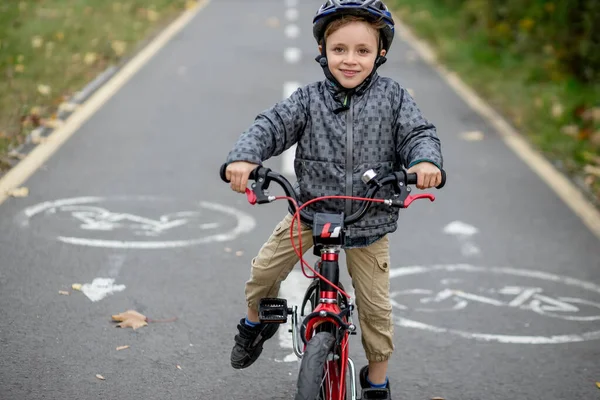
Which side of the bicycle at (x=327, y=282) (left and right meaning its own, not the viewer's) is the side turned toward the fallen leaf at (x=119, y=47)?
back

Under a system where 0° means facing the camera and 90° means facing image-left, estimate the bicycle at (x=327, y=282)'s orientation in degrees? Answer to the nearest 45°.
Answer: approximately 0°

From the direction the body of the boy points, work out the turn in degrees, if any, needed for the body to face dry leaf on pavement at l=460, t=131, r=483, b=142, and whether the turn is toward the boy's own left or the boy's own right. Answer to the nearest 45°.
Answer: approximately 180°

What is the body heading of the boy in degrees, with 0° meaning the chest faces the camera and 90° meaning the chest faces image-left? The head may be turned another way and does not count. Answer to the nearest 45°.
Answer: approximately 0°
